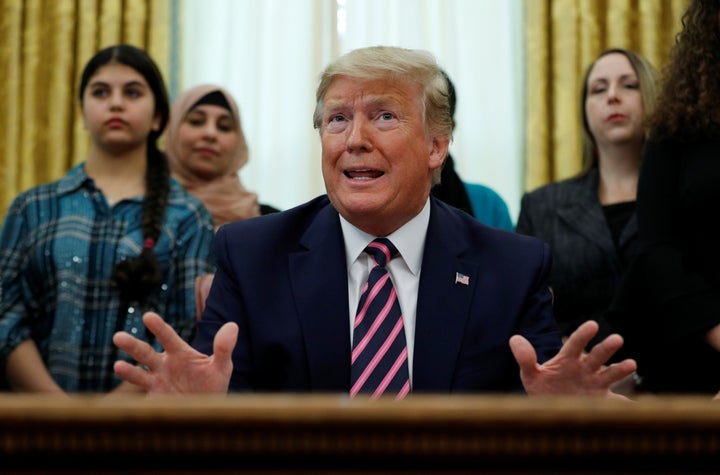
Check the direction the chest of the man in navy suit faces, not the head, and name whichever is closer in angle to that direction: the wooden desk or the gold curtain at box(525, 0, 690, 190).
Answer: the wooden desk

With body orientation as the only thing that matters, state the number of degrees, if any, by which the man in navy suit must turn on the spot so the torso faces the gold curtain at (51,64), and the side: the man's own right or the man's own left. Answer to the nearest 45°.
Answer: approximately 135° to the man's own right

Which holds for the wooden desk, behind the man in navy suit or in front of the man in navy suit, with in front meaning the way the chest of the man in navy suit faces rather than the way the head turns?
in front

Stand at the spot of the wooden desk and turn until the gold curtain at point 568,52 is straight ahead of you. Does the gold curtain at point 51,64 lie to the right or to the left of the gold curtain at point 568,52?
left

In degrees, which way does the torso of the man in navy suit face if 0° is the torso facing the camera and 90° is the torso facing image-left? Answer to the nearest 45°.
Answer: approximately 0°

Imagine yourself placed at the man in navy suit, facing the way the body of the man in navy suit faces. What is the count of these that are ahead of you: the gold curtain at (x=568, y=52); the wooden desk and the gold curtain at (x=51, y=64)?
1

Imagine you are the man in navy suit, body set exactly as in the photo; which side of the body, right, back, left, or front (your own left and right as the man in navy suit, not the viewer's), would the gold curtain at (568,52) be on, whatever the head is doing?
back
